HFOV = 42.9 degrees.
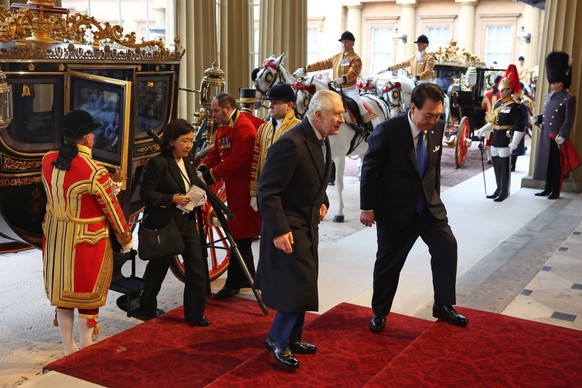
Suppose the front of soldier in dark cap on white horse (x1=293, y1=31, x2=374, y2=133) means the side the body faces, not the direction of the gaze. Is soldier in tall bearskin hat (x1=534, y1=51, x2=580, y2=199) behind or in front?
behind

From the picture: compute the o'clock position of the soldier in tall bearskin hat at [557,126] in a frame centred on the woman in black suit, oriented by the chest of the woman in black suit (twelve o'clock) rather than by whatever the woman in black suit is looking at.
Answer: The soldier in tall bearskin hat is roughly at 9 o'clock from the woman in black suit.

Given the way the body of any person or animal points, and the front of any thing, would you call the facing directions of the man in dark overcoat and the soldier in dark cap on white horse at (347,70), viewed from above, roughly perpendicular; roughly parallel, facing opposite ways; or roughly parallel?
roughly perpendicular

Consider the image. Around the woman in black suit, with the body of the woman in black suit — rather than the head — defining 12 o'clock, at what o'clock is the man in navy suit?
The man in navy suit is roughly at 11 o'clock from the woman in black suit.

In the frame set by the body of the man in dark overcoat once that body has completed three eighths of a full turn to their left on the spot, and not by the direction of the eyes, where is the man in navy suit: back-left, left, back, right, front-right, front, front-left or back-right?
front-right

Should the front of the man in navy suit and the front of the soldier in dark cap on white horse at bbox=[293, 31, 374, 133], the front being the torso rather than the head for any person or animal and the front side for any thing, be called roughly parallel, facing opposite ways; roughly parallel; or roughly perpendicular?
roughly perpendicular

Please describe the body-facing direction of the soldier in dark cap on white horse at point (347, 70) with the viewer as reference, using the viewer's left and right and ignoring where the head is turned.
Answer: facing the viewer and to the left of the viewer

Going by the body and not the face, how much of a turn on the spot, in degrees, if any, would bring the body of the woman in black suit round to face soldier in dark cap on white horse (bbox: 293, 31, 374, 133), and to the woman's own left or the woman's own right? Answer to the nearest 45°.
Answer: approximately 90° to the woman's own left

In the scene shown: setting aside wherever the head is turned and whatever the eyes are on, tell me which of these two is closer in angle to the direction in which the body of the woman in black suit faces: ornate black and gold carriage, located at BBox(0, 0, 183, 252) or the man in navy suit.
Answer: the man in navy suit

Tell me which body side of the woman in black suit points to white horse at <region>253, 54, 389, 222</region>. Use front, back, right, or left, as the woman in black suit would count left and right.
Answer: left
